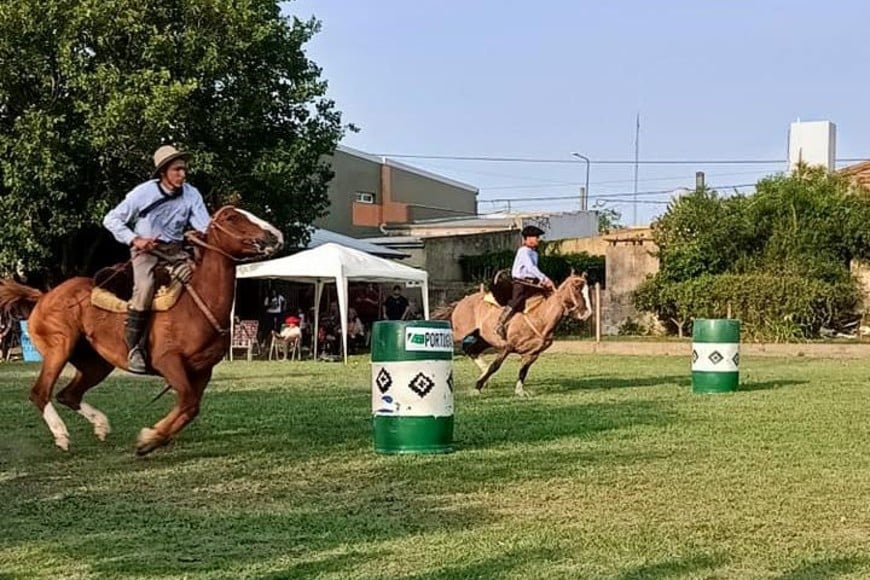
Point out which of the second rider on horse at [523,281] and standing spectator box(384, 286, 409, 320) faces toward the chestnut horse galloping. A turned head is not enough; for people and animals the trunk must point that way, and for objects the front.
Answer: the standing spectator

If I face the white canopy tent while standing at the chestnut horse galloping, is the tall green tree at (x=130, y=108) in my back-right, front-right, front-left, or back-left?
front-left

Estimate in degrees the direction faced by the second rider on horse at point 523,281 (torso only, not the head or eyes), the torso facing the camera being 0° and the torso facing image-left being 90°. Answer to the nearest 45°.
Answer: approximately 270°

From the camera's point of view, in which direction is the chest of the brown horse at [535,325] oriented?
to the viewer's right

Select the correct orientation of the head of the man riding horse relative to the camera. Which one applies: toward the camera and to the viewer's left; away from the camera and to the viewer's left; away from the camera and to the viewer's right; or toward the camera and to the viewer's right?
toward the camera and to the viewer's right

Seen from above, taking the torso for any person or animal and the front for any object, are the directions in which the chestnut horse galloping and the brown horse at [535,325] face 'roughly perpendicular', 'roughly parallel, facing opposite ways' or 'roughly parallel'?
roughly parallel

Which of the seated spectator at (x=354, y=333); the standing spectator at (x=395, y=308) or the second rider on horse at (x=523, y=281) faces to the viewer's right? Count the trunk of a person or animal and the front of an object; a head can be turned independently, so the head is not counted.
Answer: the second rider on horse

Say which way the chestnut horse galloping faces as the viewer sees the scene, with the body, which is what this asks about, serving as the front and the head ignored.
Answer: to the viewer's right

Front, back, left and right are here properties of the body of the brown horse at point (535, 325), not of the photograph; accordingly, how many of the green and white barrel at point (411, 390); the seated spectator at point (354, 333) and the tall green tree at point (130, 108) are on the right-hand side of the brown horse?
1

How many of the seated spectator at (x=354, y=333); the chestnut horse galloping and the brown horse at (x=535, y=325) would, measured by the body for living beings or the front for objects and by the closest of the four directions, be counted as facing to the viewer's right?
2

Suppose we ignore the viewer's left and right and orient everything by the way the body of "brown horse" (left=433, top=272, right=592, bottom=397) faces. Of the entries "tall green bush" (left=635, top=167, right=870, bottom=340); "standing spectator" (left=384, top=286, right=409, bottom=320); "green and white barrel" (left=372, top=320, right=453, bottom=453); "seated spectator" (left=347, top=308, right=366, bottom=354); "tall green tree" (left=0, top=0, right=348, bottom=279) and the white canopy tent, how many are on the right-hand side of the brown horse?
1

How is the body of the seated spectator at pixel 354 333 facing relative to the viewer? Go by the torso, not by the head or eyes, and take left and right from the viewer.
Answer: facing the viewer

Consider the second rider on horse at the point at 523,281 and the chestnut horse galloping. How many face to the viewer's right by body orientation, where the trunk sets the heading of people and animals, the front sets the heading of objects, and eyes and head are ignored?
2

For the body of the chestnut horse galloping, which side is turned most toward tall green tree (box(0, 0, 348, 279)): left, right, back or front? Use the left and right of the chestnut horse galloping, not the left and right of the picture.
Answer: left

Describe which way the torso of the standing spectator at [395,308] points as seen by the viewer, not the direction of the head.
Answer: toward the camera

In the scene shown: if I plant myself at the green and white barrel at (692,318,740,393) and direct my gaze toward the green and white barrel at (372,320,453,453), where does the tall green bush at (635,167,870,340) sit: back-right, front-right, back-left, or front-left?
back-right

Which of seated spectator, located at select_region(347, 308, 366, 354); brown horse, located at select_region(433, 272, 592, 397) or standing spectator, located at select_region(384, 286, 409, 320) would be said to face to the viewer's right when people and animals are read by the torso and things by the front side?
the brown horse

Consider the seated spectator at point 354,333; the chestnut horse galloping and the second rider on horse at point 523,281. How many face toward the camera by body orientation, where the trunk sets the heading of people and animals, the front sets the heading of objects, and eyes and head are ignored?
1

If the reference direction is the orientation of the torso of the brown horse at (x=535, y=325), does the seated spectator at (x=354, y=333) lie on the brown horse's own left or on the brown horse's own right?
on the brown horse's own left

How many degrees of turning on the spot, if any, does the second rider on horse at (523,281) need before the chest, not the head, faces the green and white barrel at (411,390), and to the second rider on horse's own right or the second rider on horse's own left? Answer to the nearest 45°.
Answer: approximately 90° to the second rider on horse's own right
